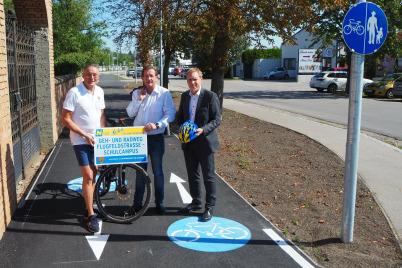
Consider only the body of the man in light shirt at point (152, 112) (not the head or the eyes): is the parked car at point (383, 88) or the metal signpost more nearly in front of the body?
the metal signpost

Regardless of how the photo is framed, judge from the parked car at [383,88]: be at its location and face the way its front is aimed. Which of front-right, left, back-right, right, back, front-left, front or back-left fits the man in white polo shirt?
front-left

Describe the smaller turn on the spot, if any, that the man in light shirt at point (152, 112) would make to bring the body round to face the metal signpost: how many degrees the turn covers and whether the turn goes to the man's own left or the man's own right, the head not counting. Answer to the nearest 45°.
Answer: approximately 45° to the man's own left

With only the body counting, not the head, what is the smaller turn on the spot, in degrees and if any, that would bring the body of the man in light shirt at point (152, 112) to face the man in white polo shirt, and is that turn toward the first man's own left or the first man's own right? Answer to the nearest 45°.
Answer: approximately 90° to the first man's own right

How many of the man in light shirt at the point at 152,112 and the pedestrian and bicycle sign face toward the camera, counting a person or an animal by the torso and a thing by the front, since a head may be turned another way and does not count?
2

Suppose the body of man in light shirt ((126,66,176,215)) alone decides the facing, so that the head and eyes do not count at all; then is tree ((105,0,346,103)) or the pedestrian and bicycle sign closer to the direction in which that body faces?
the pedestrian and bicycle sign

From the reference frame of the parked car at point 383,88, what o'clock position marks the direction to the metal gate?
The metal gate is roughly at 11 o'clock from the parked car.

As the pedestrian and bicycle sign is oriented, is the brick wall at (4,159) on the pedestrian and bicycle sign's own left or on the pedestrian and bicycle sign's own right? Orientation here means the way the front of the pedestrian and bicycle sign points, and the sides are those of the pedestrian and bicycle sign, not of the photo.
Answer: on the pedestrian and bicycle sign's own right

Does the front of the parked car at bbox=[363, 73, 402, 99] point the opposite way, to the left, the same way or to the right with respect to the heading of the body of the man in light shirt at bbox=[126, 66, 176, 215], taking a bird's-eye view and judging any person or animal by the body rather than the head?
to the right

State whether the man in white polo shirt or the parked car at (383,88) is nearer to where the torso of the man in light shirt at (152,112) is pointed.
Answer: the man in white polo shirt

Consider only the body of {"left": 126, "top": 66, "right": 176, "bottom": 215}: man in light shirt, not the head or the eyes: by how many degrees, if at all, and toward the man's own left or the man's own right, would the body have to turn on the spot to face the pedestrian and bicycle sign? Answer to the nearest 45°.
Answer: approximately 45° to the man's own left

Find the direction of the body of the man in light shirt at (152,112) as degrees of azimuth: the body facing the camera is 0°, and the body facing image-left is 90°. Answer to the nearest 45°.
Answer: approximately 0°

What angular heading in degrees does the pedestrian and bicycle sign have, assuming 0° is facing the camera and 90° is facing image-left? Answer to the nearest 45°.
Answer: approximately 0°
